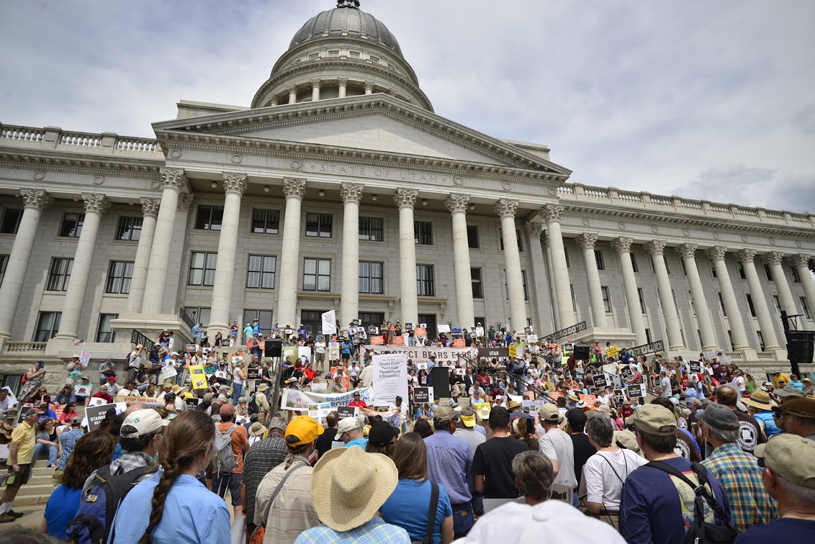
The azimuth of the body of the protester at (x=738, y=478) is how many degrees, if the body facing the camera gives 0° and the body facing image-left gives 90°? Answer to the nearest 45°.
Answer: approximately 135°

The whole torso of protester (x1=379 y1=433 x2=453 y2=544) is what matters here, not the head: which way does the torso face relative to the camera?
away from the camera

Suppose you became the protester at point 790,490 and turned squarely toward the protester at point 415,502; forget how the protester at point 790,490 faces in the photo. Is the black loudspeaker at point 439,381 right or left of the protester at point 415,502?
right

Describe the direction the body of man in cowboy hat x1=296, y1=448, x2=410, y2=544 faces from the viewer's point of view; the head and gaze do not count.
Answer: away from the camera

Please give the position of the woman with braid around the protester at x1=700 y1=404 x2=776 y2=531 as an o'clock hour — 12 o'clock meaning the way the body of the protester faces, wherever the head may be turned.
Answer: The woman with braid is roughly at 9 o'clock from the protester.

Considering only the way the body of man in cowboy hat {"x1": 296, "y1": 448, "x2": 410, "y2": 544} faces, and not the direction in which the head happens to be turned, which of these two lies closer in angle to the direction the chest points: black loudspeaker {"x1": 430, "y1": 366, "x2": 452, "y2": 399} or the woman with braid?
the black loudspeaker

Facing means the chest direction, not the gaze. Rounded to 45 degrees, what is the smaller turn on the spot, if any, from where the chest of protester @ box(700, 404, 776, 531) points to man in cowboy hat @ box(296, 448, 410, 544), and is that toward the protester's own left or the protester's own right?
approximately 90° to the protester's own left

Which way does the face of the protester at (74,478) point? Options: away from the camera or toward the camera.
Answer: away from the camera

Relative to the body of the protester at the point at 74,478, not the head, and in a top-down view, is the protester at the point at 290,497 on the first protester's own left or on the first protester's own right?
on the first protester's own right

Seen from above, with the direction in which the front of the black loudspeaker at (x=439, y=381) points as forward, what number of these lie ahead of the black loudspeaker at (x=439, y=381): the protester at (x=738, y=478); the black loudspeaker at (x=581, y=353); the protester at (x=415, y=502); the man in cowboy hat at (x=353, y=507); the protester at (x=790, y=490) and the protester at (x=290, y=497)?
5

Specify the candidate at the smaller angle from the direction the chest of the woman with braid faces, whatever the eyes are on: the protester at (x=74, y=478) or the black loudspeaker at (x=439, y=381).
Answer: the black loudspeaker

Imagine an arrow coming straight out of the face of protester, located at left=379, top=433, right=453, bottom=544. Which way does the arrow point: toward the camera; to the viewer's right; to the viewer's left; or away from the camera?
away from the camera
